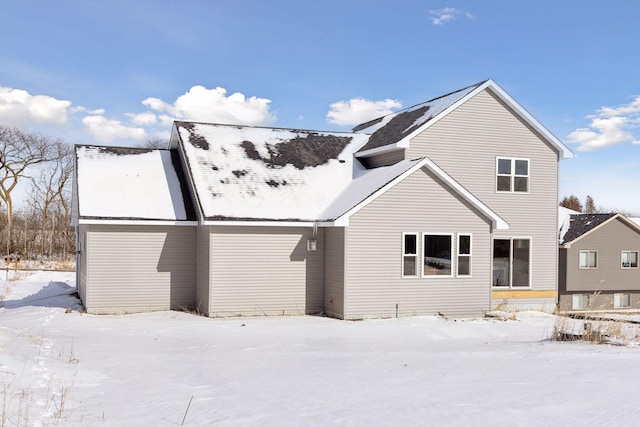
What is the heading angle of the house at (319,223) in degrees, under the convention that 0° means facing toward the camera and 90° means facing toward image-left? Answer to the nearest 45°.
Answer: approximately 180°

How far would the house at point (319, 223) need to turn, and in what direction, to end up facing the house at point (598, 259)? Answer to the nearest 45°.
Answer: approximately 45° to its right
